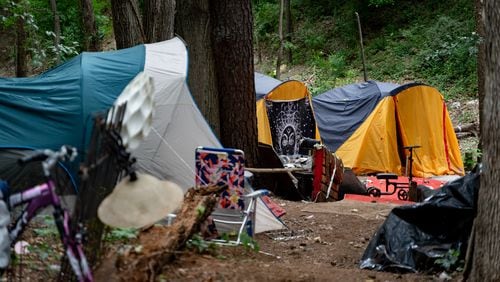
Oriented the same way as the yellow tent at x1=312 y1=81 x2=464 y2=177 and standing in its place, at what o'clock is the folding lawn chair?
The folding lawn chair is roughly at 2 o'clock from the yellow tent.

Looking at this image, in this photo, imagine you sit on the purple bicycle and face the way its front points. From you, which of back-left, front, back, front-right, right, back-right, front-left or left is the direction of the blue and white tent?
back-left

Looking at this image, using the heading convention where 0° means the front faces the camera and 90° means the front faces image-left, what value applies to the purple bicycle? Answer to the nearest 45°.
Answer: approximately 315°

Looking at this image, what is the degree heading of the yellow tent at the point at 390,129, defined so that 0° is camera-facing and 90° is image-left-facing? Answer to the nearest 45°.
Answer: approximately 315°

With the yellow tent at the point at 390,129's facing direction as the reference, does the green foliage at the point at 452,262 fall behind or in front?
in front

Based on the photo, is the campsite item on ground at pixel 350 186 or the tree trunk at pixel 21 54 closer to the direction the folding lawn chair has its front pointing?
the campsite item on ground

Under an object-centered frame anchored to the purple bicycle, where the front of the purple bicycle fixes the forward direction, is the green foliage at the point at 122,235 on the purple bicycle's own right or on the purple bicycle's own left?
on the purple bicycle's own left

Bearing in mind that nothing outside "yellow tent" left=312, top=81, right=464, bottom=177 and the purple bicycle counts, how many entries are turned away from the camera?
0

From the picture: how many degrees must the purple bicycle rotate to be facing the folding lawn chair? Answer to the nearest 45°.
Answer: approximately 90° to its left

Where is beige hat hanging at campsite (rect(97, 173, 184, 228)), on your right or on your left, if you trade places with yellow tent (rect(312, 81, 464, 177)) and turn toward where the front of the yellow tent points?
on your right
